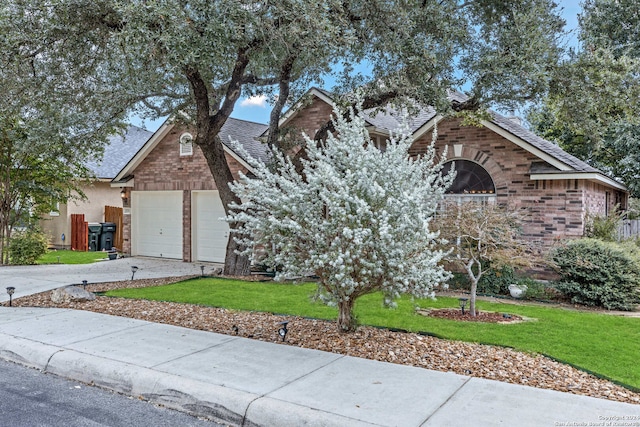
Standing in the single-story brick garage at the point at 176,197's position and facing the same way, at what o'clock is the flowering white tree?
The flowering white tree is roughly at 10 o'clock from the single-story brick garage.

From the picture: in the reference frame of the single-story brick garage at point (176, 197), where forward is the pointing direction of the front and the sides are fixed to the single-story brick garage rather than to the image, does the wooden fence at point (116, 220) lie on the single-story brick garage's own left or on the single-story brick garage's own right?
on the single-story brick garage's own right

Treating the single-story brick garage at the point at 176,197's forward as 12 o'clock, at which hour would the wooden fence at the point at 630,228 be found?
The wooden fence is roughly at 8 o'clock from the single-story brick garage.

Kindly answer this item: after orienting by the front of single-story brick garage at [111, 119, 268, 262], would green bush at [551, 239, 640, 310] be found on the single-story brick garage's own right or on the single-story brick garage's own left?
on the single-story brick garage's own left

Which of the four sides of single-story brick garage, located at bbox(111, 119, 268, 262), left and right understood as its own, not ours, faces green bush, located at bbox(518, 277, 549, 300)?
left

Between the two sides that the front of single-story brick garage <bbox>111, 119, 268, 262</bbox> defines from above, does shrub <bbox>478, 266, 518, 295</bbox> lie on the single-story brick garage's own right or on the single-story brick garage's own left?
on the single-story brick garage's own left

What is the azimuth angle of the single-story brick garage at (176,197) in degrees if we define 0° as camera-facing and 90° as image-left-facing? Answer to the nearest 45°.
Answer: approximately 45°

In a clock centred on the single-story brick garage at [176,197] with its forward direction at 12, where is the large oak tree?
The large oak tree is roughly at 10 o'clock from the single-story brick garage.

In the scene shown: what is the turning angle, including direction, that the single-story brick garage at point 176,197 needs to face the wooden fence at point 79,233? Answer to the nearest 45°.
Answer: approximately 90° to its right

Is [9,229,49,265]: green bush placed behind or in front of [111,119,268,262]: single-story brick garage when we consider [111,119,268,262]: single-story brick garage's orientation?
in front

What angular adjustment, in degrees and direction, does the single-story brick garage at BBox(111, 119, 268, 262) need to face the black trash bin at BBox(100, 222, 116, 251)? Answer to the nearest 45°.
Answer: approximately 90° to its right

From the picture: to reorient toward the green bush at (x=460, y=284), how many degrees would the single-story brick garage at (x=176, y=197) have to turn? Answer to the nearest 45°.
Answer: approximately 90° to its left
